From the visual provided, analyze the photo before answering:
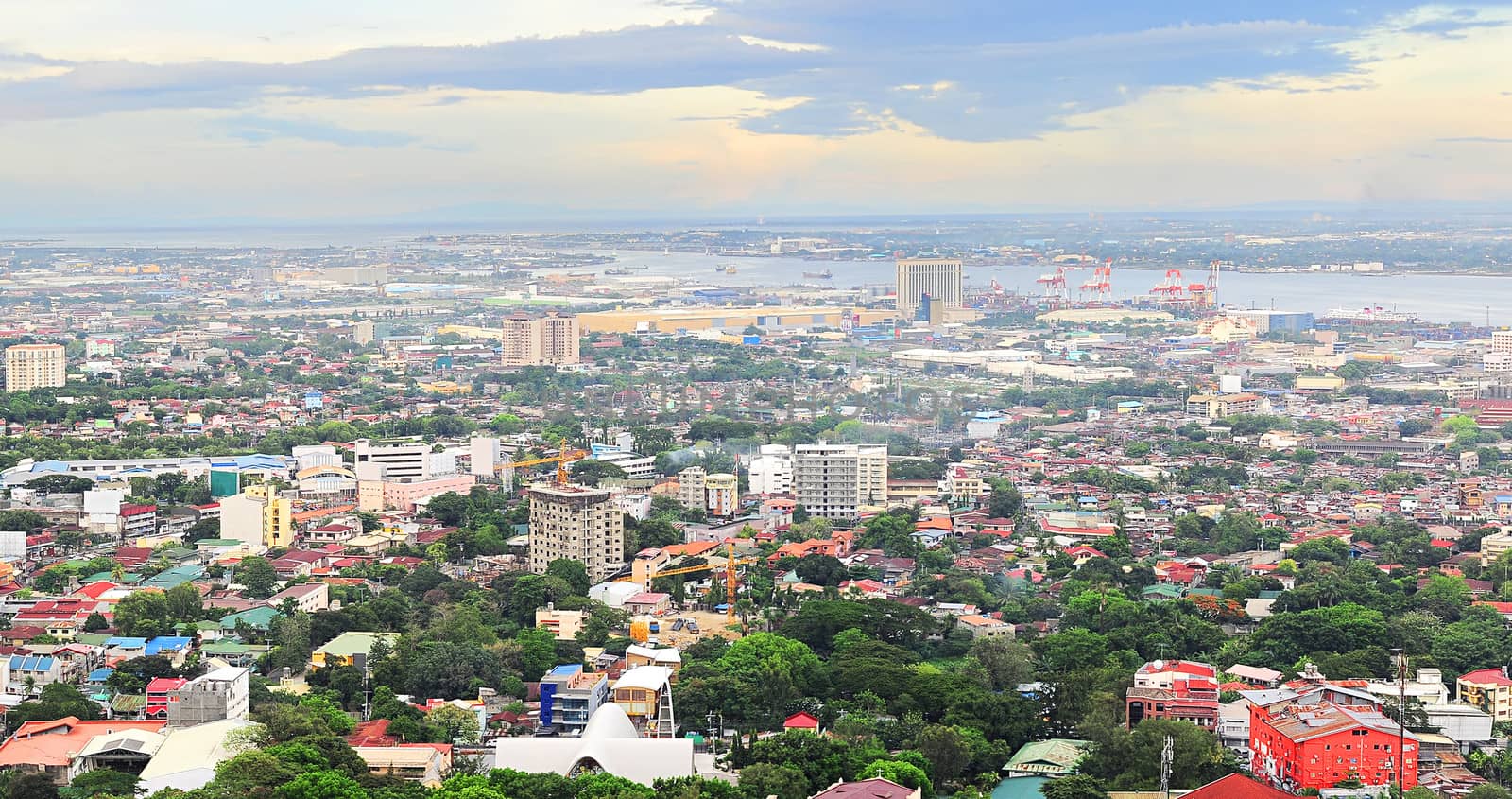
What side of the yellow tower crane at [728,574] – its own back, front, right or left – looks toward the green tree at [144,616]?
front

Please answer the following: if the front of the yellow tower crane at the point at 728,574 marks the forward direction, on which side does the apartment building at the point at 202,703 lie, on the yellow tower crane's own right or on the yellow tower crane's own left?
on the yellow tower crane's own left

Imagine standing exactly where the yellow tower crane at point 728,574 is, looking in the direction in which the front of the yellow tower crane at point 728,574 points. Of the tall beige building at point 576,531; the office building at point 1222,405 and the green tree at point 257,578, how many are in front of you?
2

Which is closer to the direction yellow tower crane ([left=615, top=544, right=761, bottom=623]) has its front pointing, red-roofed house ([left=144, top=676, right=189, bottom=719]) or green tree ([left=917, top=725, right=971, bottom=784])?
the red-roofed house

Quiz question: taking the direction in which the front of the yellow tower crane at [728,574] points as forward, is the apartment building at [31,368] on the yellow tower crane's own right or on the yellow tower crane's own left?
on the yellow tower crane's own right

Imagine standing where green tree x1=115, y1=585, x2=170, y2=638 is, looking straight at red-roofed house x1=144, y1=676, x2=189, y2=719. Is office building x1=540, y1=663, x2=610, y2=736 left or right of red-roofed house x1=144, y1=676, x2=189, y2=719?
left

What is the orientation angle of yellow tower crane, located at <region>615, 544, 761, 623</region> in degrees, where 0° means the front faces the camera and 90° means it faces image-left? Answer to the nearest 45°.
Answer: approximately 90°

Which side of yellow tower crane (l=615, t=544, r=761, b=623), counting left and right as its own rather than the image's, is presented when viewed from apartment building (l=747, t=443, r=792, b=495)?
right

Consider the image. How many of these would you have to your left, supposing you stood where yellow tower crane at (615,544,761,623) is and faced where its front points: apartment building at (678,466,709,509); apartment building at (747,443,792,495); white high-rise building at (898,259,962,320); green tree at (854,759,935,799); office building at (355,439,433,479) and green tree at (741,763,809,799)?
2

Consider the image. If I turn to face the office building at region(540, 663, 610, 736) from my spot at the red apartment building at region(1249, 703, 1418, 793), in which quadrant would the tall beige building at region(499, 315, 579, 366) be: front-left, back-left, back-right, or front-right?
front-right

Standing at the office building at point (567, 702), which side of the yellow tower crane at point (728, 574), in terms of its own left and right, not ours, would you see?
left

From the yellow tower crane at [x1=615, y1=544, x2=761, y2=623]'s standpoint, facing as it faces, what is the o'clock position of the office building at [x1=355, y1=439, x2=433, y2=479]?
The office building is roughly at 2 o'clock from the yellow tower crane.

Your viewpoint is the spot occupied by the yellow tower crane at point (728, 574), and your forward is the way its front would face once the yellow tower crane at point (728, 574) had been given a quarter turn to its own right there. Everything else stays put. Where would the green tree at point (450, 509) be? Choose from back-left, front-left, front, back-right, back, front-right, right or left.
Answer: front-left

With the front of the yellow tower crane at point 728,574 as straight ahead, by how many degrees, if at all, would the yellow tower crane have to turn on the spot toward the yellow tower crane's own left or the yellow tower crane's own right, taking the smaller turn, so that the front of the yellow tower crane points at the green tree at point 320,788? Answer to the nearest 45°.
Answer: approximately 90° to the yellow tower crane's own left

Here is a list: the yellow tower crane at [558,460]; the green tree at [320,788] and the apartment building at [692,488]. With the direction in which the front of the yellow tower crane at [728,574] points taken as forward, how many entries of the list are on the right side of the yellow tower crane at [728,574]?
2

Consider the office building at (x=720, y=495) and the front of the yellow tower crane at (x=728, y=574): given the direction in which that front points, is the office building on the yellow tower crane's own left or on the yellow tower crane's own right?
on the yellow tower crane's own right

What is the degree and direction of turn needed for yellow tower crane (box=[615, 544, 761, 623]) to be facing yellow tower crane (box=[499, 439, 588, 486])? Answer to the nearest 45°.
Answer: approximately 90° to its right

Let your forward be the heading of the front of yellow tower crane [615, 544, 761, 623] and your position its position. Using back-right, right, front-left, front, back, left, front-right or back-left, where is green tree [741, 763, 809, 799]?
left

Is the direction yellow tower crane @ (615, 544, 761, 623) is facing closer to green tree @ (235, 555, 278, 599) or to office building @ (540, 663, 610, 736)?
the green tree

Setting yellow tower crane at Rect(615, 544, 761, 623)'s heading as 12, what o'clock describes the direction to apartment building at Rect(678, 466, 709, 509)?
The apartment building is roughly at 3 o'clock from the yellow tower crane.
